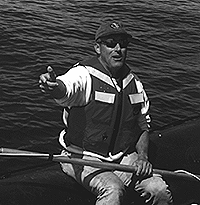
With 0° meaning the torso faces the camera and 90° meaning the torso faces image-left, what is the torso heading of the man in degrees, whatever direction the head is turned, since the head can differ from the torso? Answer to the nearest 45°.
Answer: approximately 315°
